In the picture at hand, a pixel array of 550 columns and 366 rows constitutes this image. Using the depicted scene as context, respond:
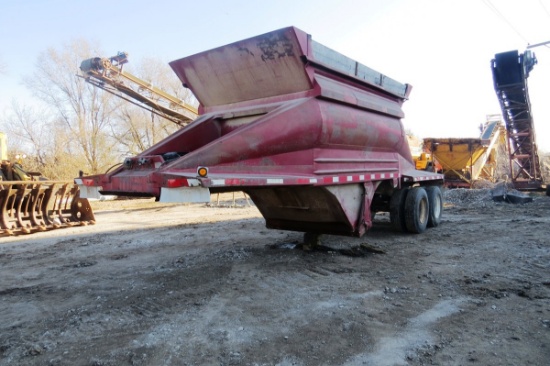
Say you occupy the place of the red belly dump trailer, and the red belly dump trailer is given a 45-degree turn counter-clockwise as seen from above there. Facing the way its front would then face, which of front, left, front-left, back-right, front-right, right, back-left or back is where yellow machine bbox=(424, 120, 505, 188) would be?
back-left

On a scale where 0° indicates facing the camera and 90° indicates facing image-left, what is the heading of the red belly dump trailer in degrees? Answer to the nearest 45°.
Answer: approximately 45°
